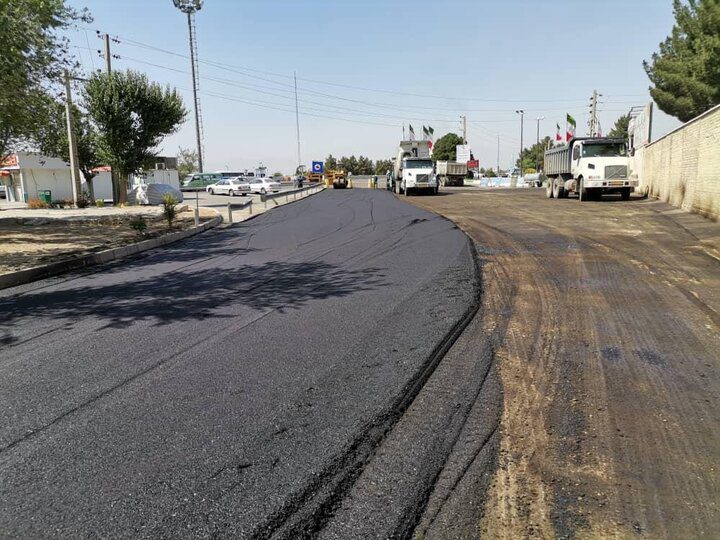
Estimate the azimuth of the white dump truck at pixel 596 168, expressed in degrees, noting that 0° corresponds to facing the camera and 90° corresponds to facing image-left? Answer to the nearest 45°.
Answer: approximately 315°

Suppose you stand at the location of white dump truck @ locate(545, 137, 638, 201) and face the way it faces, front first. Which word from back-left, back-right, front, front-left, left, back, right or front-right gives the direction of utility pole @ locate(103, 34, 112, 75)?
back-right

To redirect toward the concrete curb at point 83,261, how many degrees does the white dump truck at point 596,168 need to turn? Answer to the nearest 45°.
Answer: approximately 90° to its right

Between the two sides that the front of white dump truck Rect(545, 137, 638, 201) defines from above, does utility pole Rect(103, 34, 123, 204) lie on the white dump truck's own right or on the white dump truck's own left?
on the white dump truck's own right

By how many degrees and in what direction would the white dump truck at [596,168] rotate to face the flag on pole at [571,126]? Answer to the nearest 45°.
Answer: approximately 135° to its left

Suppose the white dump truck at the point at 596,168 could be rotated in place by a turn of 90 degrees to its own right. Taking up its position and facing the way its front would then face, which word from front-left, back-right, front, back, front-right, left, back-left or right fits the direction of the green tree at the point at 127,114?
front-right

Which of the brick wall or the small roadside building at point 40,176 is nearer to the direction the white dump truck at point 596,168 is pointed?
the brick wall

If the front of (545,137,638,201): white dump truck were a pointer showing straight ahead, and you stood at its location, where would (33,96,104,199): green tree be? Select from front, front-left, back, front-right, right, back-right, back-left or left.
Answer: back-right
